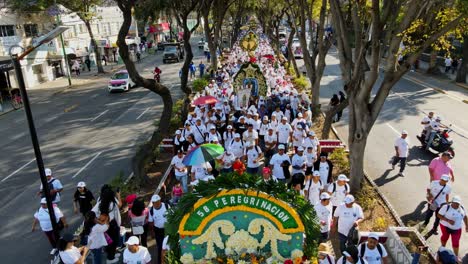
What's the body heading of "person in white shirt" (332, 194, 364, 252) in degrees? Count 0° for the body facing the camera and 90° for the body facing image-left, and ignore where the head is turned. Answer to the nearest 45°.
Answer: approximately 0°

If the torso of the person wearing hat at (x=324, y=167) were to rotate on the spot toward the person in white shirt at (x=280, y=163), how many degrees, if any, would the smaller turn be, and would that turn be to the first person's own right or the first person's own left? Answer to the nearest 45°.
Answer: approximately 90° to the first person's own right

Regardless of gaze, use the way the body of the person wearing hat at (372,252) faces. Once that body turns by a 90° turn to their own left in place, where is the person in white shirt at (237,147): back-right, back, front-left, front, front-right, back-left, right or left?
back-left

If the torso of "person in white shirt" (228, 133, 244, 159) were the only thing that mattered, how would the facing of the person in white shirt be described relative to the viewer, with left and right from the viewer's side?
facing the viewer

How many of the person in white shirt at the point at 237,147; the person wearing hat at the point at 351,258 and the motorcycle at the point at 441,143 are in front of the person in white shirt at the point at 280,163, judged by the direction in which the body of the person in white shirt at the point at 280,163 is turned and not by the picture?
1

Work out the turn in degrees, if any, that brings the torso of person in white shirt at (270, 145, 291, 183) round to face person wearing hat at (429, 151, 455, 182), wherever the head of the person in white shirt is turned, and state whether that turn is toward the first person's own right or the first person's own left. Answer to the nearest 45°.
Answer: approximately 90° to the first person's own left

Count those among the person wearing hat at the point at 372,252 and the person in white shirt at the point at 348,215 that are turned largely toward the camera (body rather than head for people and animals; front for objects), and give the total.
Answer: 2

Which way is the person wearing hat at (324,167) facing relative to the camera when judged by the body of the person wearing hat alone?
toward the camera

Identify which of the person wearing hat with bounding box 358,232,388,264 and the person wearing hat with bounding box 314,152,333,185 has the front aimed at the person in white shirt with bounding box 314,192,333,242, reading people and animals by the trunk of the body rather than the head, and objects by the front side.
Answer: the person wearing hat with bounding box 314,152,333,185

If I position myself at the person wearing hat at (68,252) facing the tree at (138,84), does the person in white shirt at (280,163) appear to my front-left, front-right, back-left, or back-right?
front-right

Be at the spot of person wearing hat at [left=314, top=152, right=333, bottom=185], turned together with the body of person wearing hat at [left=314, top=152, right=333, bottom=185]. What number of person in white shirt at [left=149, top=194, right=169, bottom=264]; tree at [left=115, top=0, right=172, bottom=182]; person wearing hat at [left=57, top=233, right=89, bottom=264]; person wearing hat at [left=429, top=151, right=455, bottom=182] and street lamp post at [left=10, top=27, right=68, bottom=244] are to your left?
1

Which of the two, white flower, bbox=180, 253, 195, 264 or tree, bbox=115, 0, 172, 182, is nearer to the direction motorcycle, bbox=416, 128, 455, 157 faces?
the white flower
